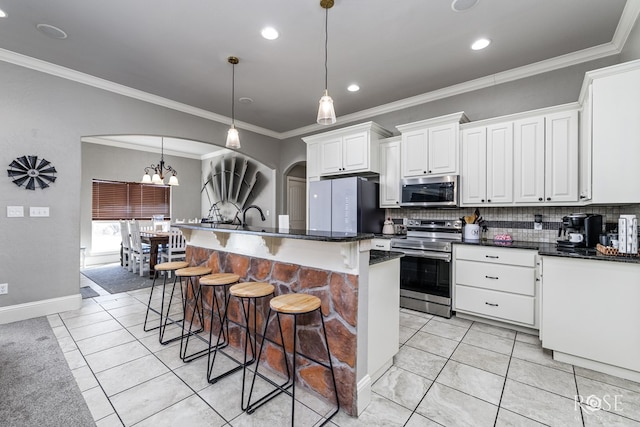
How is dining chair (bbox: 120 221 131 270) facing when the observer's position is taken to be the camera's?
facing to the right of the viewer

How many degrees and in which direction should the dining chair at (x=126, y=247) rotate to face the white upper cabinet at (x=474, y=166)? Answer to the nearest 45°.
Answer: approximately 45° to its right

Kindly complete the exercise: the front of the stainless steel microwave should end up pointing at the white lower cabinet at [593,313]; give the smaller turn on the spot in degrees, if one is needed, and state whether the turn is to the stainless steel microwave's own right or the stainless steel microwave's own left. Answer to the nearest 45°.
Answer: approximately 45° to the stainless steel microwave's own left

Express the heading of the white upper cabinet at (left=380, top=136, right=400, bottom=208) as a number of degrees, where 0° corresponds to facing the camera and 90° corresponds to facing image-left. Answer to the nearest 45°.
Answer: approximately 45°

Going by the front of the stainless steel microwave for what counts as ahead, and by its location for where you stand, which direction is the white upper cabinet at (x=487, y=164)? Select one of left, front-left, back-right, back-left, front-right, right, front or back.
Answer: left

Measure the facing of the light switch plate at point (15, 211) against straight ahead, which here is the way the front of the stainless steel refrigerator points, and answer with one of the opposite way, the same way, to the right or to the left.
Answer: to the left

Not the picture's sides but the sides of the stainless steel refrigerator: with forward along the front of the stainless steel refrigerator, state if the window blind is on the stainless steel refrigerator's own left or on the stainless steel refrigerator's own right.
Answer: on the stainless steel refrigerator's own right

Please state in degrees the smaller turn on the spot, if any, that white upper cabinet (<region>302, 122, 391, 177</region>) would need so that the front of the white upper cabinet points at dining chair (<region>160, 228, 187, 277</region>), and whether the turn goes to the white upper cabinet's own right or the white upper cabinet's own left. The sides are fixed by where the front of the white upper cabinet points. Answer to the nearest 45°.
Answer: approximately 45° to the white upper cabinet's own right

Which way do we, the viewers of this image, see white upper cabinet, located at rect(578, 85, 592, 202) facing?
facing to the left of the viewer

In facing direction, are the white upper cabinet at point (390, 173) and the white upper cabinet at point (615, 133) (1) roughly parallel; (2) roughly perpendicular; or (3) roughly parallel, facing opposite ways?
roughly perpendicular
